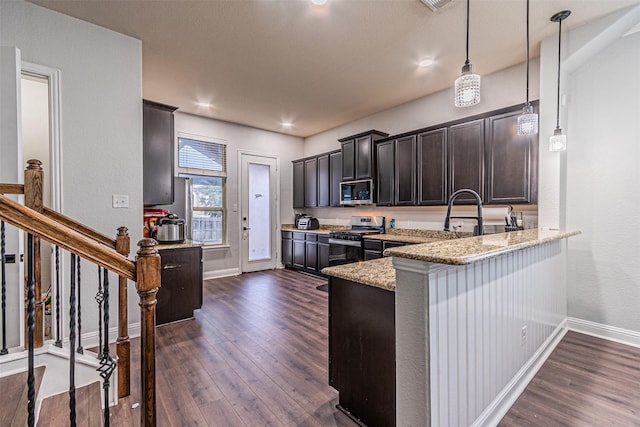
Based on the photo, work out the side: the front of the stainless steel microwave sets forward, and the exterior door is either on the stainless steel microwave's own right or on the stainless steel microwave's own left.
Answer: on the stainless steel microwave's own right

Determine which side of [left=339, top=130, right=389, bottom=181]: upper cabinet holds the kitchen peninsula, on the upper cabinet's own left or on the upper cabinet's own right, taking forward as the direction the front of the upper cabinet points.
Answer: on the upper cabinet's own left

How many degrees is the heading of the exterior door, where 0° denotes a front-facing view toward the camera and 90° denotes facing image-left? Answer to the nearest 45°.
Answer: approximately 315°
